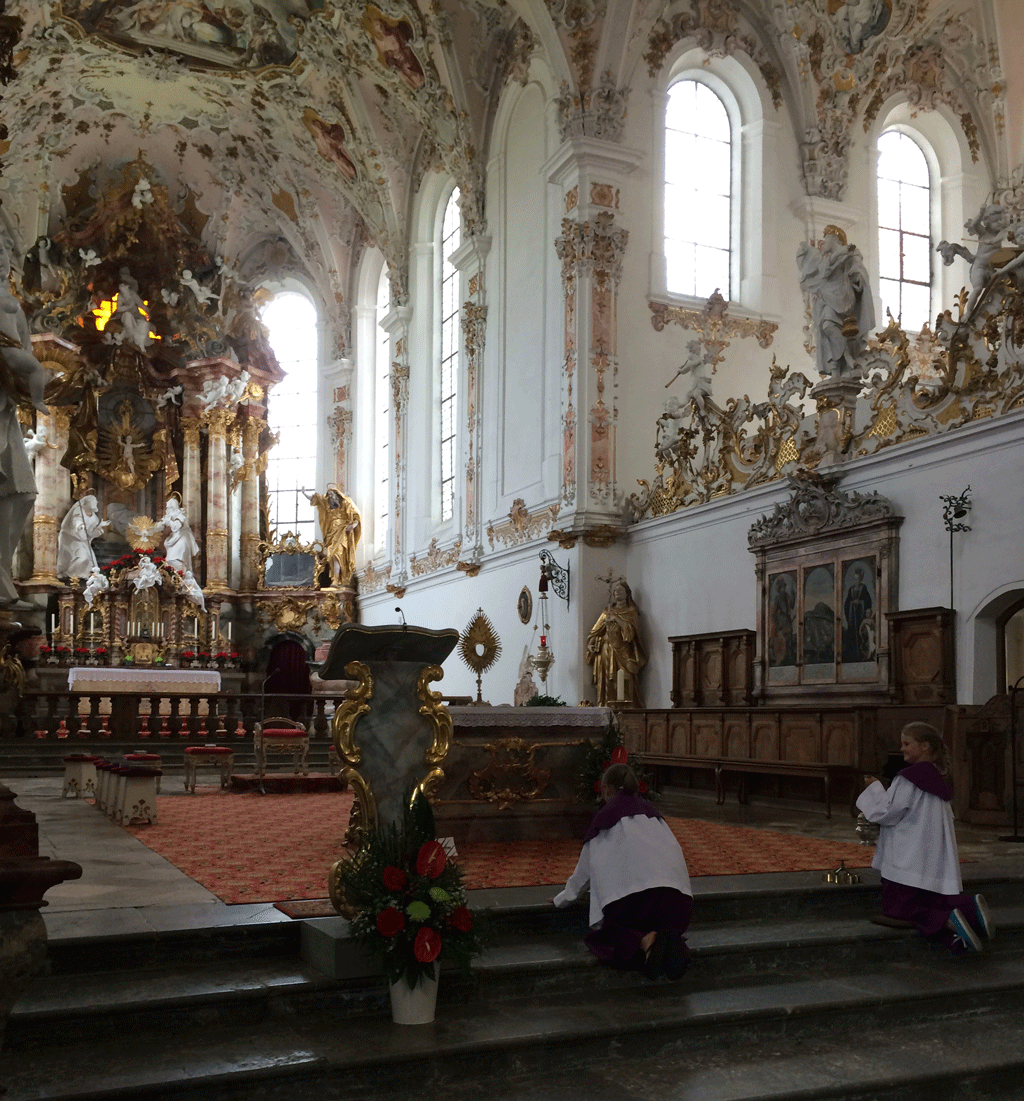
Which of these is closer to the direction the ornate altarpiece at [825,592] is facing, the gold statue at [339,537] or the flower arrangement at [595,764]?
the flower arrangement

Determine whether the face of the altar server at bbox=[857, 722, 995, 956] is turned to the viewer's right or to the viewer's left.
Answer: to the viewer's left

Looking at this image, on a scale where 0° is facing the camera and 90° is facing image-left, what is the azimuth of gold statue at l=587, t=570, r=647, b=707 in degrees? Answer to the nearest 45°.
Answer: approximately 0°

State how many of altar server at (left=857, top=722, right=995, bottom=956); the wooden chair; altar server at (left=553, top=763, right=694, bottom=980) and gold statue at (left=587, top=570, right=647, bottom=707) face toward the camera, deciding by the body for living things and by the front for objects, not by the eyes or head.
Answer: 2

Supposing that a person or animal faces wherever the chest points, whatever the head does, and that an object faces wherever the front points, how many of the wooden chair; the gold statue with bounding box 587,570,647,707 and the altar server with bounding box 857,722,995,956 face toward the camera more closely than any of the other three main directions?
2

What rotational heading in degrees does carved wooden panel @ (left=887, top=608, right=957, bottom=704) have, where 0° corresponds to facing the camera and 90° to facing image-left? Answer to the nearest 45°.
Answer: approximately 45°

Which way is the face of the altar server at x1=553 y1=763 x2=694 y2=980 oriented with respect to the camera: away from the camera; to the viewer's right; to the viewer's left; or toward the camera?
away from the camera
